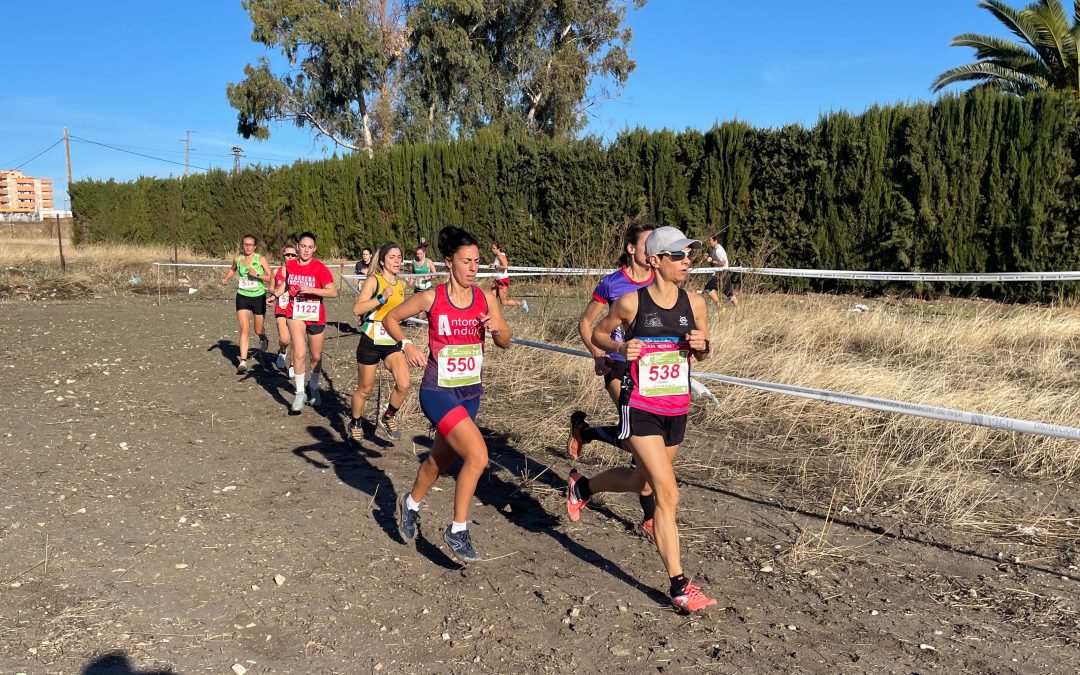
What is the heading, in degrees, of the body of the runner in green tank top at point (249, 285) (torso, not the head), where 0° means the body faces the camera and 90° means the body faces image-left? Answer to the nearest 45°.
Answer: approximately 0°

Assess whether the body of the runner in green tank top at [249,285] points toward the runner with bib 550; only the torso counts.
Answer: yes

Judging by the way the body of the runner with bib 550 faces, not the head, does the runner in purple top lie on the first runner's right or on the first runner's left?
on the first runner's left

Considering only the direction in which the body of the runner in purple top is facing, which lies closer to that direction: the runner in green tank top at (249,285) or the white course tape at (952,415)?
the white course tape

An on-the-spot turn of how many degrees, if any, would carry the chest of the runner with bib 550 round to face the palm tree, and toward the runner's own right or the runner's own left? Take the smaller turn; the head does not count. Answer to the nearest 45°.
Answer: approximately 90° to the runner's own left

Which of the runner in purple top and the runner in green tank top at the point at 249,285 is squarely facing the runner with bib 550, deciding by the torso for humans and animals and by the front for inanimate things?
the runner in green tank top

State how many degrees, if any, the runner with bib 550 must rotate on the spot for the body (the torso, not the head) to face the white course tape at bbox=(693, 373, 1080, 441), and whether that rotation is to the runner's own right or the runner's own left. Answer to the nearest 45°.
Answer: approximately 45° to the runner's own left

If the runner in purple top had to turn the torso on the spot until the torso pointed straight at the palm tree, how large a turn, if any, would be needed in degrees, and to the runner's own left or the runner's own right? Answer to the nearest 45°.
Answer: approximately 90° to the runner's own left
